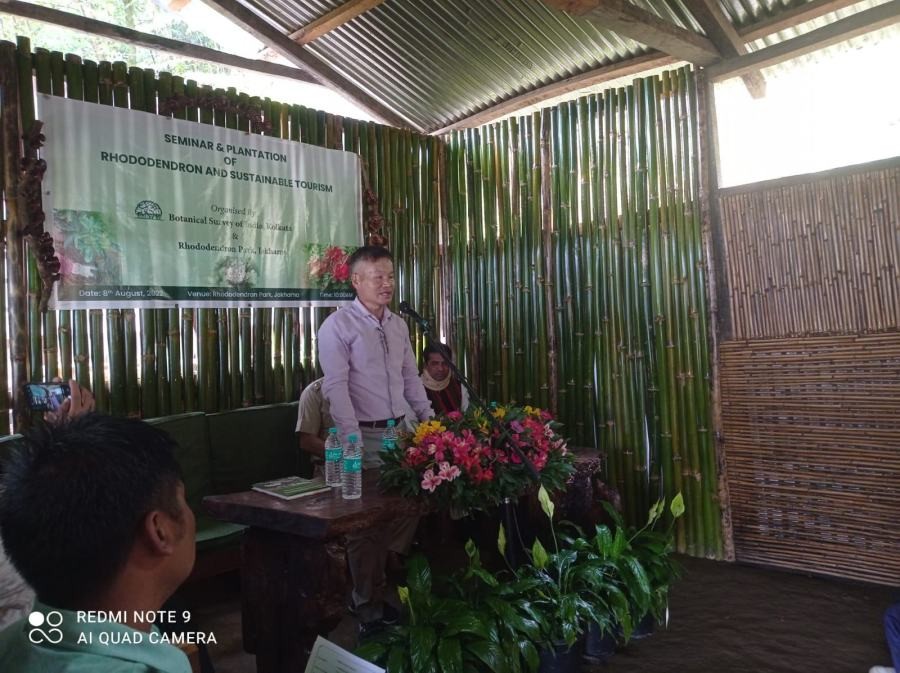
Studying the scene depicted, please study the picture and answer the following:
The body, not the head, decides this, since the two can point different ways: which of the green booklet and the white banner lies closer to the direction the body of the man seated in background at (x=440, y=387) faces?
the green booklet

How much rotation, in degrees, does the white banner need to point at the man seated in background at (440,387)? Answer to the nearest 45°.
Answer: approximately 45° to its left

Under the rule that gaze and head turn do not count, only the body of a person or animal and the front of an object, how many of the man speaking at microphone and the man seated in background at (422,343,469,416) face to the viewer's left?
0

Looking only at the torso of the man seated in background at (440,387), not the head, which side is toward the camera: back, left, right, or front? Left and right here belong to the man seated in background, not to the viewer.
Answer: front

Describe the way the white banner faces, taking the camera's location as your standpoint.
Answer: facing the viewer and to the right of the viewer

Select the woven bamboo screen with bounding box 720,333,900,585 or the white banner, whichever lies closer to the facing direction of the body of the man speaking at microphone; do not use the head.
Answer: the woven bamboo screen

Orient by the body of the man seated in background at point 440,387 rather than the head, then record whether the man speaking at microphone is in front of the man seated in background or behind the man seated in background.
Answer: in front

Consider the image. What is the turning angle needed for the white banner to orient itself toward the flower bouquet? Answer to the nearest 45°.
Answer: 0° — it already faces it

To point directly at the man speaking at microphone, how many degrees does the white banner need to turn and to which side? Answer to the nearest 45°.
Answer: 0° — it already faces them

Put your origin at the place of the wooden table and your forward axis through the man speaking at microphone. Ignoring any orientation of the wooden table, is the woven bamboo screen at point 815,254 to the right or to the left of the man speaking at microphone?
right

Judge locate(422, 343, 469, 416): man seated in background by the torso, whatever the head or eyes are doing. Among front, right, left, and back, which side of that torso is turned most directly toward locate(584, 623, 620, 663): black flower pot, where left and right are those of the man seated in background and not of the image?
front

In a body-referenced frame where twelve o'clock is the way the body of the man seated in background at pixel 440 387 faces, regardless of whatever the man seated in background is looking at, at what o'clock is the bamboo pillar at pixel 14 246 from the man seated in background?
The bamboo pillar is roughly at 2 o'clock from the man seated in background.
